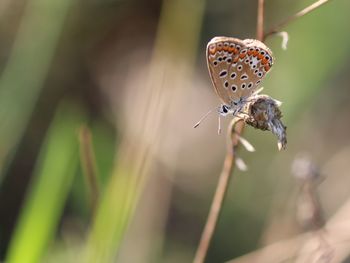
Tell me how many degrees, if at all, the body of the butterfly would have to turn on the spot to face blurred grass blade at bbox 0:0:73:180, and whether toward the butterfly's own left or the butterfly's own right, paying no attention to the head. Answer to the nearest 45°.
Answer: approximately 45° to the butterfly's own right

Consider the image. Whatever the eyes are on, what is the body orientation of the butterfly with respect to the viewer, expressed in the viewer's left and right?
facing to the left of the viewer
